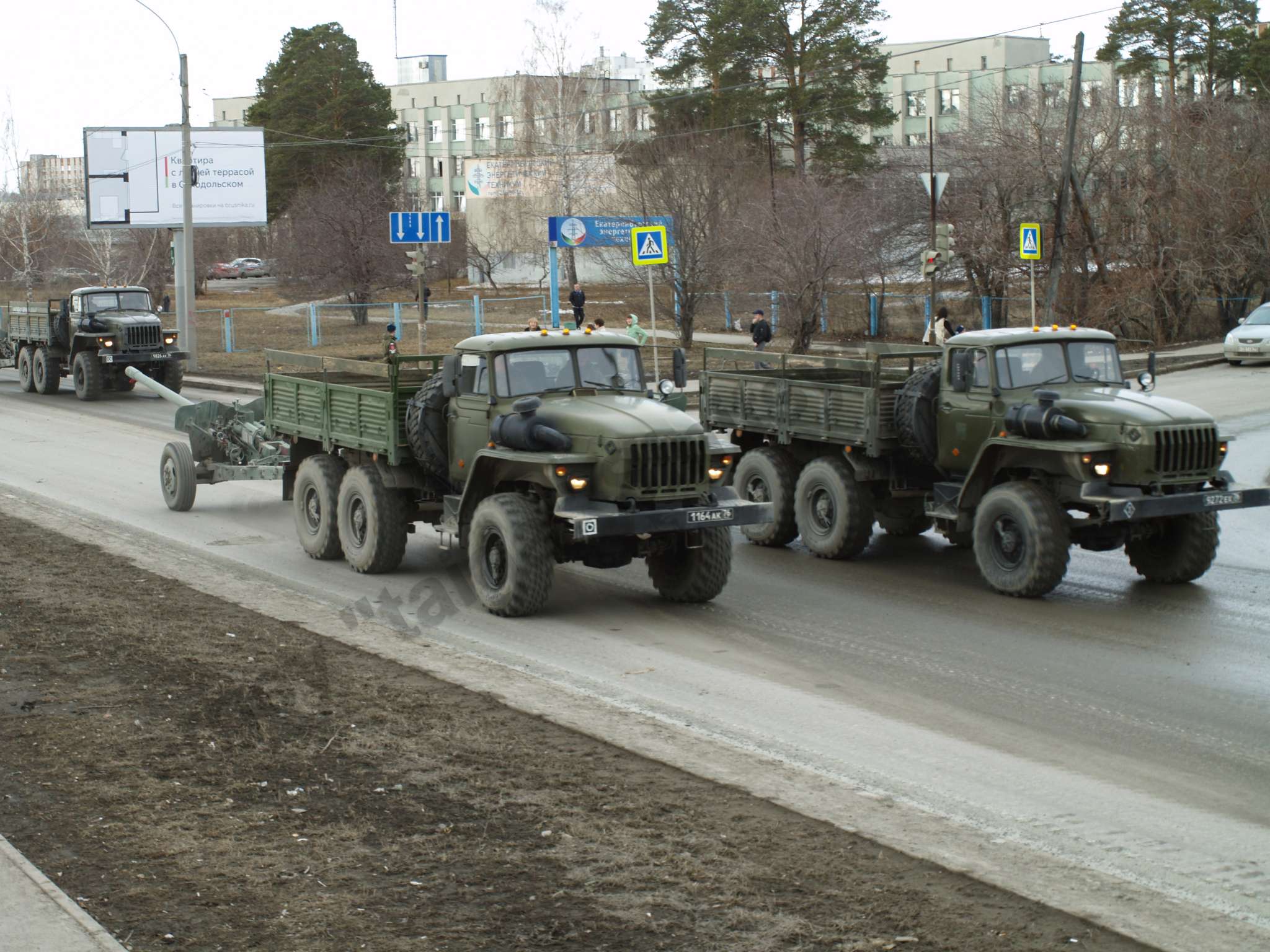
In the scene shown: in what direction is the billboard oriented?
toward the camera

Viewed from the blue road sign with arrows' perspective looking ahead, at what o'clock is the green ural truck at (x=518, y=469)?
The green ural truck is roughly at 12 o'clock from the blue road sign with arrows.

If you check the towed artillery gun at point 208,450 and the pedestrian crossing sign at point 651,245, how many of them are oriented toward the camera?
1

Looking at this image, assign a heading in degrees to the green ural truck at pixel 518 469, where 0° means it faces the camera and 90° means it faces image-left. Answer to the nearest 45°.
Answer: approximately 315°

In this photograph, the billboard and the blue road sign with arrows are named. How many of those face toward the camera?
2

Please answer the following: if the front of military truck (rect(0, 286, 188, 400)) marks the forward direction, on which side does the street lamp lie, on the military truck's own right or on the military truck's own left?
on the military truck's own left

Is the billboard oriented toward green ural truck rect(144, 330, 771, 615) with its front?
yes

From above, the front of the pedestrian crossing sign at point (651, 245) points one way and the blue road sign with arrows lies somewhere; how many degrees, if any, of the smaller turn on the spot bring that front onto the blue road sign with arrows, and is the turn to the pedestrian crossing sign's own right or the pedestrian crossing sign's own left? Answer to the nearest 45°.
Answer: approximately 135° to the pedestrian crossing sign's own right

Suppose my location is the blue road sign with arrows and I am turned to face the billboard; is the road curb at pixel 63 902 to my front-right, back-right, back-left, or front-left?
back-left
